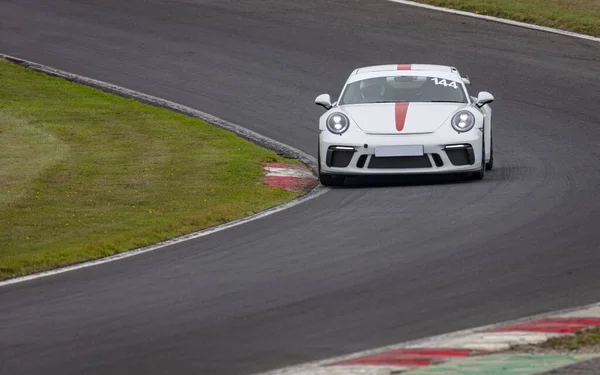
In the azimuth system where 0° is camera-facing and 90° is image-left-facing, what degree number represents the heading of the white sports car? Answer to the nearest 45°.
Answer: approximately 0°
